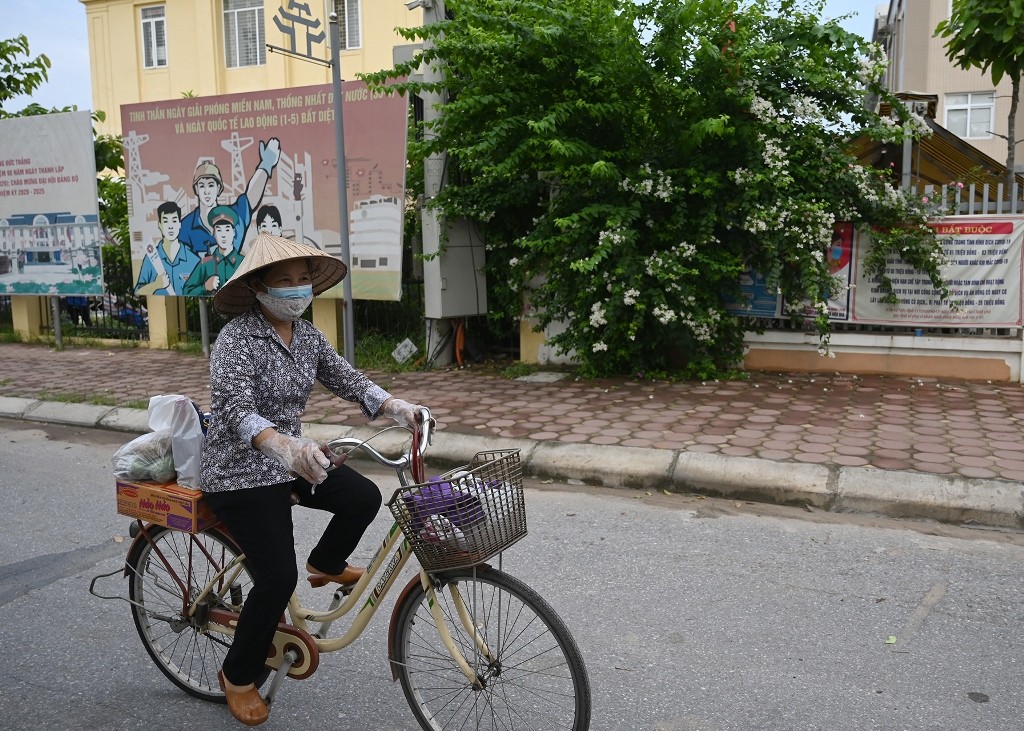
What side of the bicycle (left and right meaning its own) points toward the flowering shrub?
left

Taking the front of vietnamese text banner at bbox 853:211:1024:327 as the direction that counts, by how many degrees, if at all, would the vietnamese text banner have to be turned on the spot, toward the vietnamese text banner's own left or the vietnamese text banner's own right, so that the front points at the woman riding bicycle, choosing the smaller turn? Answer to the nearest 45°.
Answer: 0° — it already faces them

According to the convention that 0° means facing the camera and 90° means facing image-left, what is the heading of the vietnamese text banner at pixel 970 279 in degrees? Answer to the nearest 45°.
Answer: approximately 0°

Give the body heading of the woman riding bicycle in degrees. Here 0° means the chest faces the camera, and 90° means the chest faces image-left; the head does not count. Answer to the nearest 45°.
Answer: approximately 315°

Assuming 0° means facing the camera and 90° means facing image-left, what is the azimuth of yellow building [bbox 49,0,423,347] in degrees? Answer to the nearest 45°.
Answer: approximately 0°

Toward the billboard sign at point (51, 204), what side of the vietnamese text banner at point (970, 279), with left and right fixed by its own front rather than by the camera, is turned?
right

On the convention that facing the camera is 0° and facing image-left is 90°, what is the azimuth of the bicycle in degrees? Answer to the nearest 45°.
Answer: approximately 315°
